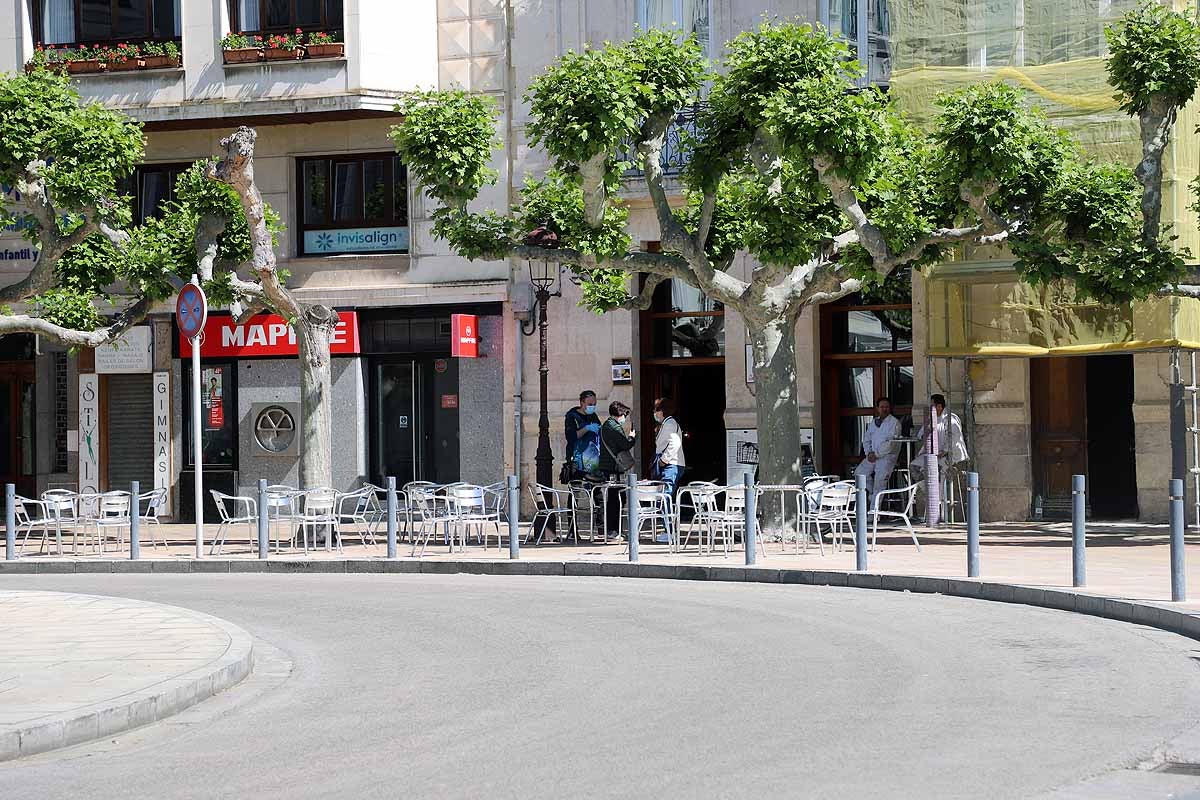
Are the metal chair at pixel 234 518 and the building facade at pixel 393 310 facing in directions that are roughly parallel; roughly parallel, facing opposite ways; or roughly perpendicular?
roughly perpendicular

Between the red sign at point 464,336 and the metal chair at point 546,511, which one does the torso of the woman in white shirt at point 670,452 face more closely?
the metal chair

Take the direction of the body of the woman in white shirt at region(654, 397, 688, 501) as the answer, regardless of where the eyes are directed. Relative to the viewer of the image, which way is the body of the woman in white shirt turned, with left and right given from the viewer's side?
facing to the left of the viewer

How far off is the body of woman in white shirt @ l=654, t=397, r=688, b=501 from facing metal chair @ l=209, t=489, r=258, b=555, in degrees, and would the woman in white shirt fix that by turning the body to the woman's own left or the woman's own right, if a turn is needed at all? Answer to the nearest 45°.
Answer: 0° — they already face it

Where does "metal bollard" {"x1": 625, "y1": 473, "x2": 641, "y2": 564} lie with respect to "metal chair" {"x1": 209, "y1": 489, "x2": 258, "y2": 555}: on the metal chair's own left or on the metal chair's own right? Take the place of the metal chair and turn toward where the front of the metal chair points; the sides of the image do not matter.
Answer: on the metal chair's own right

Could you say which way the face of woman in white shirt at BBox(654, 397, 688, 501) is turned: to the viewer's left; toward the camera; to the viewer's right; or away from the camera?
to the viewer's left

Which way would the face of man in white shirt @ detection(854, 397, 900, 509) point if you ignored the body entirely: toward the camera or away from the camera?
toward the camera

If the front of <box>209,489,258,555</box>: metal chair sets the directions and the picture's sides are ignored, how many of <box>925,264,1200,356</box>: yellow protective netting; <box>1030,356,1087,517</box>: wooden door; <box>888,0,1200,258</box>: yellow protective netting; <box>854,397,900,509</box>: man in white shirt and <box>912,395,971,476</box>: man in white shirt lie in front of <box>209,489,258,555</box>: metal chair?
5

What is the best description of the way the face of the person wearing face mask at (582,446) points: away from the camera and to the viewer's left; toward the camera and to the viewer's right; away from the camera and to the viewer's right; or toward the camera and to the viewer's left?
toward the camera and to the viewer's right

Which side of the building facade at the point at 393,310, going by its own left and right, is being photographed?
front

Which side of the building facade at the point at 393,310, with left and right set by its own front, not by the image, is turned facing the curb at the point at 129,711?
front

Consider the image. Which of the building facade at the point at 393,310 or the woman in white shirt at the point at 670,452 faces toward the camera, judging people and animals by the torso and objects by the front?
the building facade

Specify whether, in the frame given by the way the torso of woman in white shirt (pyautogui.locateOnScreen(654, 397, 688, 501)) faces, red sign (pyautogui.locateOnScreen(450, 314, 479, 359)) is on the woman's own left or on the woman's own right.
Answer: on the woman's own right

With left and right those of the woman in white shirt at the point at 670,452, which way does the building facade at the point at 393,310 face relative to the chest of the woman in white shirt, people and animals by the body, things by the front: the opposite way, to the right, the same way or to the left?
to the left

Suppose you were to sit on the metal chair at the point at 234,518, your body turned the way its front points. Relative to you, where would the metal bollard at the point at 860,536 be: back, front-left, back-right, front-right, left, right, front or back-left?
front-right
